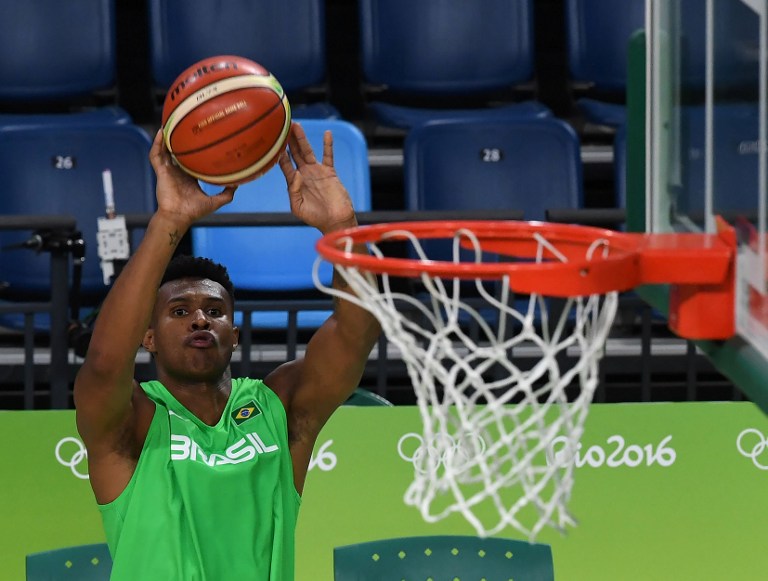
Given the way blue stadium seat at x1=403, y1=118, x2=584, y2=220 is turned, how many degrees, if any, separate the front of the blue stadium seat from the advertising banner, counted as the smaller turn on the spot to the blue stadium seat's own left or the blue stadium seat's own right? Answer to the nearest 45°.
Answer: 0° — it already faces it

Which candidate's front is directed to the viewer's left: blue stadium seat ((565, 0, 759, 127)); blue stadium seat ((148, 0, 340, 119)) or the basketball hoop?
the basketball hoop

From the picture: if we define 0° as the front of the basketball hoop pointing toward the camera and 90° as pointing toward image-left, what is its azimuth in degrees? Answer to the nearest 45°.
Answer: approximately 90°

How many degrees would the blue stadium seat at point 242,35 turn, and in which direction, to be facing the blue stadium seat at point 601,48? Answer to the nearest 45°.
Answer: approximately 90° to its left

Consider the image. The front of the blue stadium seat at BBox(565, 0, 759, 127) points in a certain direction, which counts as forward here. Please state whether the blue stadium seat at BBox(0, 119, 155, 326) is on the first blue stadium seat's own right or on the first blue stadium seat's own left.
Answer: on the first blue stadium seat's own right
